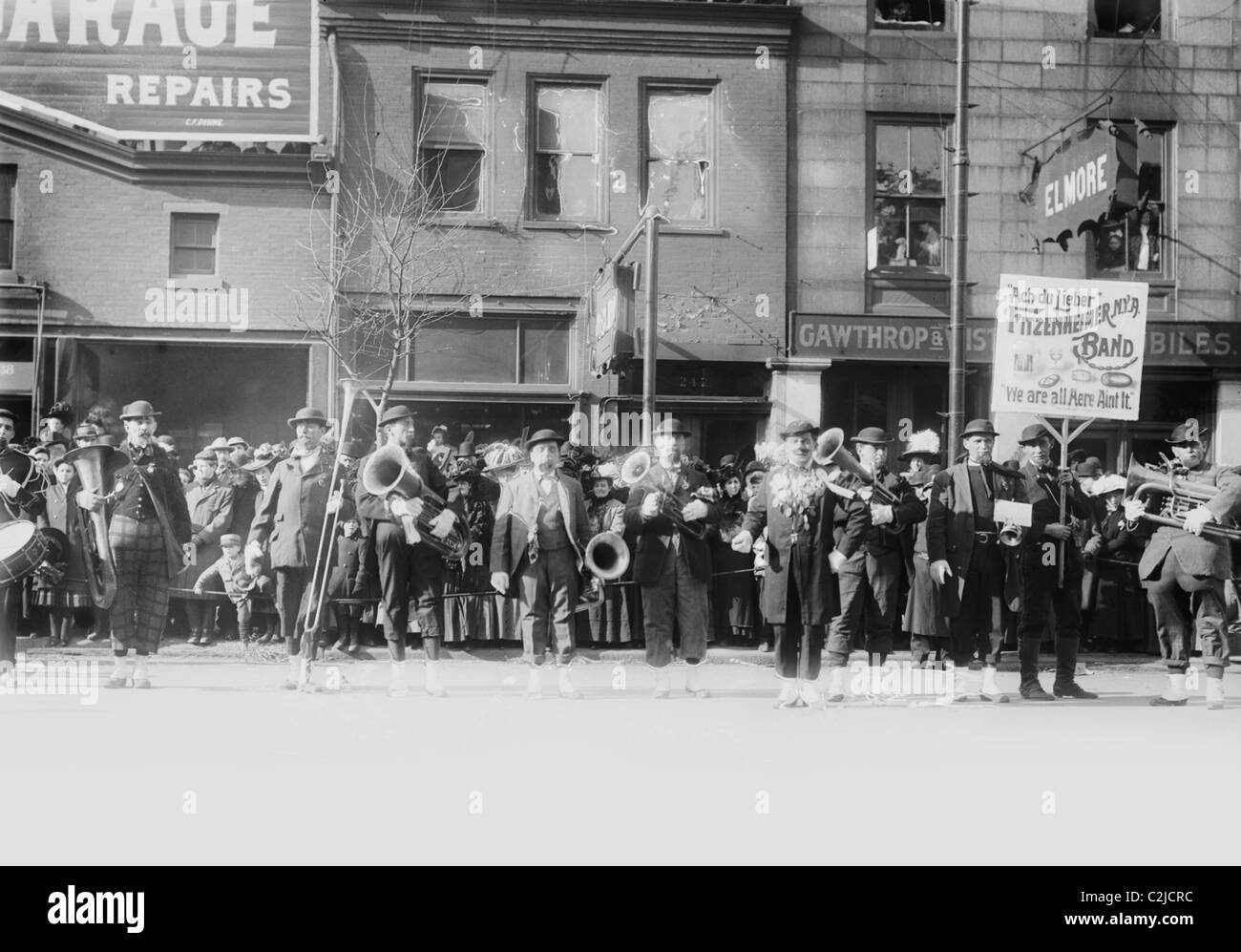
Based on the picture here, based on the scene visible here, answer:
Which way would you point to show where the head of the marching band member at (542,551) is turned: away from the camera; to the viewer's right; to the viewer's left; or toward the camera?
toward the camera

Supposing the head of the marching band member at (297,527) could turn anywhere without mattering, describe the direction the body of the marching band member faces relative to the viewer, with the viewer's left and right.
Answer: facing the viewer

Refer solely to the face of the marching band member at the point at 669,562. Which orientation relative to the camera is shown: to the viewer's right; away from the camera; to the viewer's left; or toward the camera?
toward the camera

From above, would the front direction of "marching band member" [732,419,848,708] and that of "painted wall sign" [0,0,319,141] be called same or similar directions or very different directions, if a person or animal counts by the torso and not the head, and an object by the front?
same or similar directions

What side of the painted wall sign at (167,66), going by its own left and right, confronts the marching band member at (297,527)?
front

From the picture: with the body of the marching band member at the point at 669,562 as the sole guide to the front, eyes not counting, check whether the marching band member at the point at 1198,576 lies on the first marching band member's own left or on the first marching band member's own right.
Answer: on the first marching band member's own left

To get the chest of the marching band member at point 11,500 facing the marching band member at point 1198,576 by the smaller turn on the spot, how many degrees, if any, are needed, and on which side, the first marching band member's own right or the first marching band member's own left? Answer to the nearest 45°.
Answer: approximately 45° to the first marching band member's own left

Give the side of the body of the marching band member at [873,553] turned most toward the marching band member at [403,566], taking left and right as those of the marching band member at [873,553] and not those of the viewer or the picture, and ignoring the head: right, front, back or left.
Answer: right

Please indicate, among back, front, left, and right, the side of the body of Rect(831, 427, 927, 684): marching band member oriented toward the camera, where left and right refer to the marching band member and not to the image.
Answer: front

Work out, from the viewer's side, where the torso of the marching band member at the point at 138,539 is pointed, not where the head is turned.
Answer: toward the camera

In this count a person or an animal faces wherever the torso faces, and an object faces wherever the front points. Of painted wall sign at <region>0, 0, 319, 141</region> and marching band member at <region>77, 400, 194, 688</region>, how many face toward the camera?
2

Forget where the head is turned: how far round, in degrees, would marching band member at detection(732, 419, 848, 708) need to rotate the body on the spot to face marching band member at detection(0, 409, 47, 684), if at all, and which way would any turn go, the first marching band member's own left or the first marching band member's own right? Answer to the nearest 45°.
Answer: approximately 90° to the first marching band member's own right

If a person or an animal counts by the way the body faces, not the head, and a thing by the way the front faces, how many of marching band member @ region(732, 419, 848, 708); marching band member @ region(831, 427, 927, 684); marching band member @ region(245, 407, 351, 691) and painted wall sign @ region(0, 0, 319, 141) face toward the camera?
4

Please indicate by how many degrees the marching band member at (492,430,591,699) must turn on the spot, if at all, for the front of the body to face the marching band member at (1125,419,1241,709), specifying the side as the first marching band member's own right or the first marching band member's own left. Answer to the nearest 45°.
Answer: approximately 90° to the first marching band member's own left

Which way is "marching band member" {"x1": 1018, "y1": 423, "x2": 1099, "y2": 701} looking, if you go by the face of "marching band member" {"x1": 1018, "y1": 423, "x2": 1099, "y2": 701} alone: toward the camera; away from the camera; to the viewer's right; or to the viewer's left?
toward the camera

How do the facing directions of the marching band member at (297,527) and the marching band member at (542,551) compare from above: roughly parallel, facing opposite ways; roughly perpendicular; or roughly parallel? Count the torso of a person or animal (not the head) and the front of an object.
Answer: roughly parallel

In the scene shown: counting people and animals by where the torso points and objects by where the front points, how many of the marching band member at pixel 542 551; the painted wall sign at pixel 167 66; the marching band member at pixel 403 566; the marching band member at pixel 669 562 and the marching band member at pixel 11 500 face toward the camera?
5
